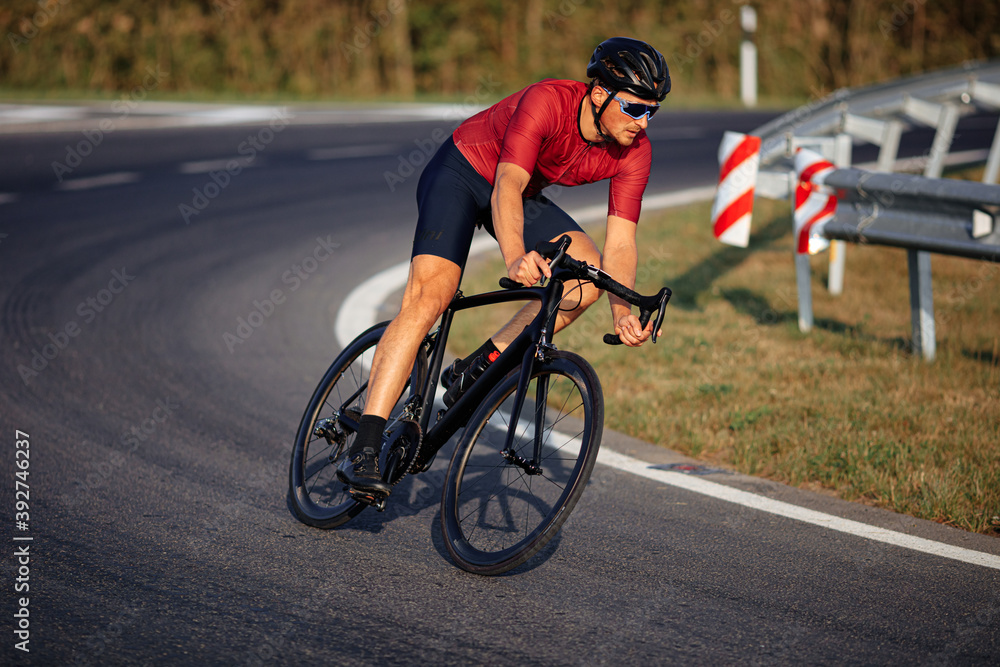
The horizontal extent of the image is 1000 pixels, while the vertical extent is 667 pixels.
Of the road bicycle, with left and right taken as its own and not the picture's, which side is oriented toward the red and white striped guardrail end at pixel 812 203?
left

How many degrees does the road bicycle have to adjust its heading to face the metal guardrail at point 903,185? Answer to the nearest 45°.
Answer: approximately 90° to its left

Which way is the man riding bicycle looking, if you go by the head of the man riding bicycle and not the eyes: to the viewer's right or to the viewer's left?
to the viewer's right

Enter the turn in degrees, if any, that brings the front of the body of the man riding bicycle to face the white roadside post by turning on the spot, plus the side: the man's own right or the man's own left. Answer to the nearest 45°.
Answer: approximately 135° to the man's own left
